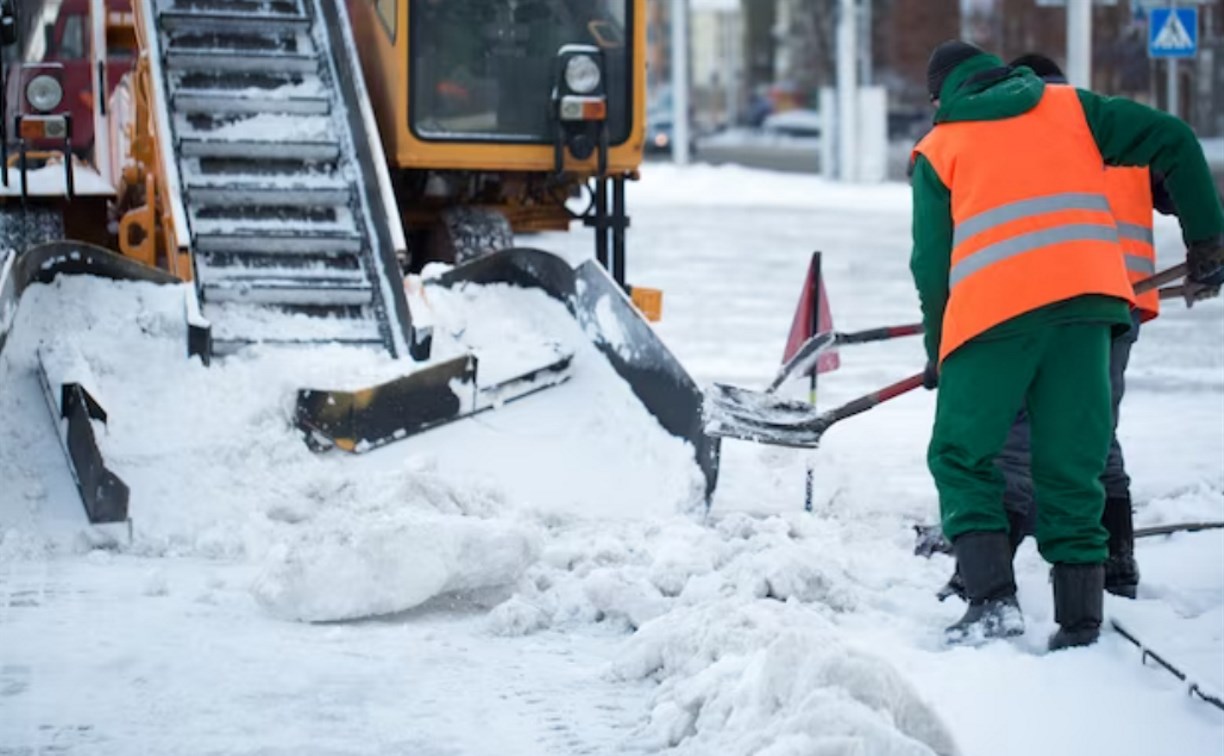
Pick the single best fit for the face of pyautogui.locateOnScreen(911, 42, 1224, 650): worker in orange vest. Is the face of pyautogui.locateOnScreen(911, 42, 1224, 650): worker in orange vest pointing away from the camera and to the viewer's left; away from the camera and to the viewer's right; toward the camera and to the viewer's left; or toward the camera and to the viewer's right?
away from the camera and to the viewer's left

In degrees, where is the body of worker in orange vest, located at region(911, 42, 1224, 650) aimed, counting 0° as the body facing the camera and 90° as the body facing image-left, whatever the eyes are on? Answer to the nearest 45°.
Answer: approximately 135°

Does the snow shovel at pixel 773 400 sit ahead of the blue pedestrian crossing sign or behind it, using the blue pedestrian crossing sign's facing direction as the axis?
ahead

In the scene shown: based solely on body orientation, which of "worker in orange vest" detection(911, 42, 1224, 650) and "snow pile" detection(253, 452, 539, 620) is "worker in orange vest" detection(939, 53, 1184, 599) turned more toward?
the snow pile

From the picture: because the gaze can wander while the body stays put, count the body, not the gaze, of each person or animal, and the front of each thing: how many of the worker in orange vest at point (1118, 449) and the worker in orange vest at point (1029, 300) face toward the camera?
0

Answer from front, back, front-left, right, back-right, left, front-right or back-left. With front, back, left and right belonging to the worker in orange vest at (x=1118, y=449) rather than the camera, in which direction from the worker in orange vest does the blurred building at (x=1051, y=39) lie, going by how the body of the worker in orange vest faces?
right

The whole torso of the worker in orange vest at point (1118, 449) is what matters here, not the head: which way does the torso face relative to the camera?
to the viewer's left

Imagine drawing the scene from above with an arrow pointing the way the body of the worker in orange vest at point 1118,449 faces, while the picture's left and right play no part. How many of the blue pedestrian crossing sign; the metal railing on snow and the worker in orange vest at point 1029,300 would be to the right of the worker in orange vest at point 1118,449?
1

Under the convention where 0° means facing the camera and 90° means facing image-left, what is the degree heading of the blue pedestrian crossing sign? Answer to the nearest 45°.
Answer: approximately 0°

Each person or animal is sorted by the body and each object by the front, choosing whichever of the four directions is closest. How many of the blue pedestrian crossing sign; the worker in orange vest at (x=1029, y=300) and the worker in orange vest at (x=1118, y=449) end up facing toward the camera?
1

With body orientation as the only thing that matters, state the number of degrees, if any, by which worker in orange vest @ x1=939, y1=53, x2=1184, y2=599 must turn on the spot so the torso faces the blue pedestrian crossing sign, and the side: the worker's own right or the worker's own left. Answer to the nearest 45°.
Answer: approximately 90° to the worker's own right
